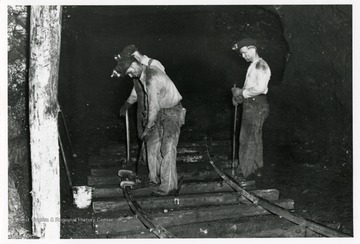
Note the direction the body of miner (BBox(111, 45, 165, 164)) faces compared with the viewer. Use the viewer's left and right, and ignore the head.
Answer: facing to the left of the viewer

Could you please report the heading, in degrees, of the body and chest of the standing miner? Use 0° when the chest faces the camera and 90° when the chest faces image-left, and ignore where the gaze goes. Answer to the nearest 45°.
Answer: approximately 90°

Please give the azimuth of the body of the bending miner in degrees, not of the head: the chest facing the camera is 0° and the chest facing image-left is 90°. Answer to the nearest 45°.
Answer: approximately 90°
